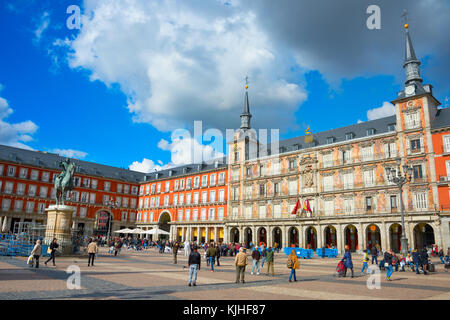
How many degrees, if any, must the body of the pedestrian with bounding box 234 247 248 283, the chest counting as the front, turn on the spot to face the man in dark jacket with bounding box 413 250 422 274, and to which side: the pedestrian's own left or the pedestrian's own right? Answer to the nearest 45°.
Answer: approximately 45° to the pedestrian's own right

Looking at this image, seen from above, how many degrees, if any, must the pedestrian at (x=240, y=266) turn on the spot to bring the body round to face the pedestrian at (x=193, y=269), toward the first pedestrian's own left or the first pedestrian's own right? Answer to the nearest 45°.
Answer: approximately 135° to the first pedestrian's own left

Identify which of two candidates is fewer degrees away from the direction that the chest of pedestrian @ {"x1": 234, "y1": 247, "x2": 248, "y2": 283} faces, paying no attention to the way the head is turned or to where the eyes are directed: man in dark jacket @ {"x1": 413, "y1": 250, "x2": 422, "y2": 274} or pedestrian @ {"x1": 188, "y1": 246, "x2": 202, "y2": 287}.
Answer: the man in dark jacket

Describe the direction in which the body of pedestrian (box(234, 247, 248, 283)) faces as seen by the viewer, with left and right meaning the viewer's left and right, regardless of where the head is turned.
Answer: facing away from the viewer

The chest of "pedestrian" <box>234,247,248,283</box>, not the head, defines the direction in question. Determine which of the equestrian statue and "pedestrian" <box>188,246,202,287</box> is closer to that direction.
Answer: the equestrian statue
